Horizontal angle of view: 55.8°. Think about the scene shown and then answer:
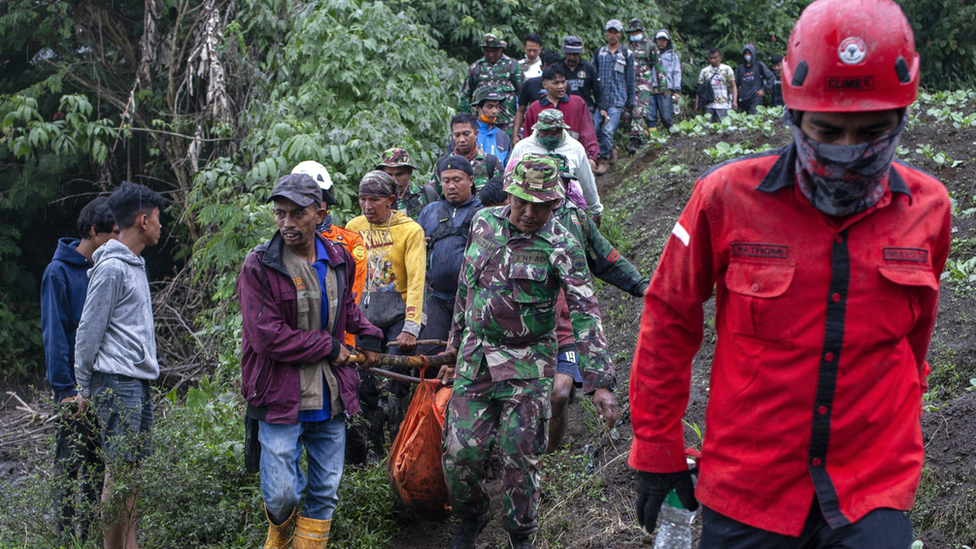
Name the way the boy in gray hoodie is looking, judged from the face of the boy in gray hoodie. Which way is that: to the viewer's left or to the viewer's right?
to the viewer's right

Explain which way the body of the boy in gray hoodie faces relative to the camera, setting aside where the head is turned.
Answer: to the viewer's right

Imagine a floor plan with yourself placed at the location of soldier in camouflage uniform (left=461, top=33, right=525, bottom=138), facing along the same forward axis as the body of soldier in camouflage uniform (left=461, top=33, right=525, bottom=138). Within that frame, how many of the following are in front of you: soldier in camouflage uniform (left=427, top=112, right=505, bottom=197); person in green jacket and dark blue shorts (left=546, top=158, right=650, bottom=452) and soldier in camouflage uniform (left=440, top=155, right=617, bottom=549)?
3

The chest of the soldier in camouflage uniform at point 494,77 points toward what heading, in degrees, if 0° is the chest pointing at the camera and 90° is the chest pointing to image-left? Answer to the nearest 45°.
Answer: approximately 0°

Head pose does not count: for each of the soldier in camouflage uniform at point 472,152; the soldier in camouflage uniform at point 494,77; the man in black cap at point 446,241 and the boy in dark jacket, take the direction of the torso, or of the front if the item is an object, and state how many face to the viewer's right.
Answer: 1

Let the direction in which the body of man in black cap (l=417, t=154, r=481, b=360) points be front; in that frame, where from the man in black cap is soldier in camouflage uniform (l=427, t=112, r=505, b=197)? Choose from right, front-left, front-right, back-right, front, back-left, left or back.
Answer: back

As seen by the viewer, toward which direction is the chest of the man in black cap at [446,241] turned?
toward the camera

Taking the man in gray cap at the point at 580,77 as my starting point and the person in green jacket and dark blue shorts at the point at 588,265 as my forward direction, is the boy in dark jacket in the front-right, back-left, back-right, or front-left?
front-right

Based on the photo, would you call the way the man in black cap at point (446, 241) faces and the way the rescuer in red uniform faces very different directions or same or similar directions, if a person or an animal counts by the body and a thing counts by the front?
same or similar directions

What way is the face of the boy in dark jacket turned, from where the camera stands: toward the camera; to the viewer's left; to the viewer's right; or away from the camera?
to the viewer's right

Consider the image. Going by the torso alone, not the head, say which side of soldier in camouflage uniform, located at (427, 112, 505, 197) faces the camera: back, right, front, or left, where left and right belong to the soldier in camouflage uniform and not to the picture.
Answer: front

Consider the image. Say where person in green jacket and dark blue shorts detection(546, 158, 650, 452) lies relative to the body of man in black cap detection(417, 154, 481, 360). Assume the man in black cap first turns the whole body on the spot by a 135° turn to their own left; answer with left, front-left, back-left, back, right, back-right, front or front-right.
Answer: right

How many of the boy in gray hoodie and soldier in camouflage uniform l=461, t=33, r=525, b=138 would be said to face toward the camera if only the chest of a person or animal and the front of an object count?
1

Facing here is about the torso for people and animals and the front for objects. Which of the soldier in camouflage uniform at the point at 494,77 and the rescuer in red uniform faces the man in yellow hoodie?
the soldier in camouflage uniform
